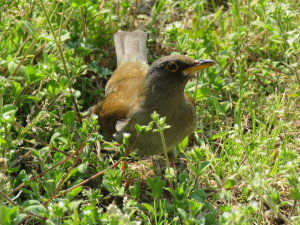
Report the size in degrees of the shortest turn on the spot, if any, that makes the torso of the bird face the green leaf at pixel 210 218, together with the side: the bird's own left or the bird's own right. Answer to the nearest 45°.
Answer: approximately 45° to the bird's own right

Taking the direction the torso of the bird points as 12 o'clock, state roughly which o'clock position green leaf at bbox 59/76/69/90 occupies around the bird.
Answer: The green leaf is roughly at 5 o'clock from the bird.

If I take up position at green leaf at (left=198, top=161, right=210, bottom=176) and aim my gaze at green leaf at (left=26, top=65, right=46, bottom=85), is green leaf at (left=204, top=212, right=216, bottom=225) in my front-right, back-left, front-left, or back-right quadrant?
back-left

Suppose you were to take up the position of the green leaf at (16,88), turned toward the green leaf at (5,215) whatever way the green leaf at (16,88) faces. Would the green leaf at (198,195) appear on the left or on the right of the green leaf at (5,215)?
left

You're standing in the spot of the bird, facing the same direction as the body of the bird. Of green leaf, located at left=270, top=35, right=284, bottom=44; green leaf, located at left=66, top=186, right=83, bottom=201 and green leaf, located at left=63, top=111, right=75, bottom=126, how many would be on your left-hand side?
1

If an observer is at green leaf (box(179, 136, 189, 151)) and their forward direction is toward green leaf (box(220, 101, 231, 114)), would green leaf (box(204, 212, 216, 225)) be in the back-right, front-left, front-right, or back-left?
back-right

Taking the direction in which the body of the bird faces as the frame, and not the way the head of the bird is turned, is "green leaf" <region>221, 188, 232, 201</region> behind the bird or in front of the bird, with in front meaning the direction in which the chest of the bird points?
in front

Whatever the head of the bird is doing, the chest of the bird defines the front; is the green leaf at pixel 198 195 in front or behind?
in front

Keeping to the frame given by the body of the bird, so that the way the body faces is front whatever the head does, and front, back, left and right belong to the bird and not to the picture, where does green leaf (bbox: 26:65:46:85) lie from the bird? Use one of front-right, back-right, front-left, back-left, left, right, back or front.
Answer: back-right

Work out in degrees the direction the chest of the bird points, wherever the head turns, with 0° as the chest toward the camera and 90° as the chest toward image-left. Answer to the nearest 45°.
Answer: approximately 315°

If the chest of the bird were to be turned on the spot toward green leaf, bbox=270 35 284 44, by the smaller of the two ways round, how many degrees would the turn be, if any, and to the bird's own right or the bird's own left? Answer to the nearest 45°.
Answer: approximately 90° to the bird's own left

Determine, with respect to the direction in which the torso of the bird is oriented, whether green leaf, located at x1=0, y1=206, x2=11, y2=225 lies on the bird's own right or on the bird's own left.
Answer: on the bird's own right
